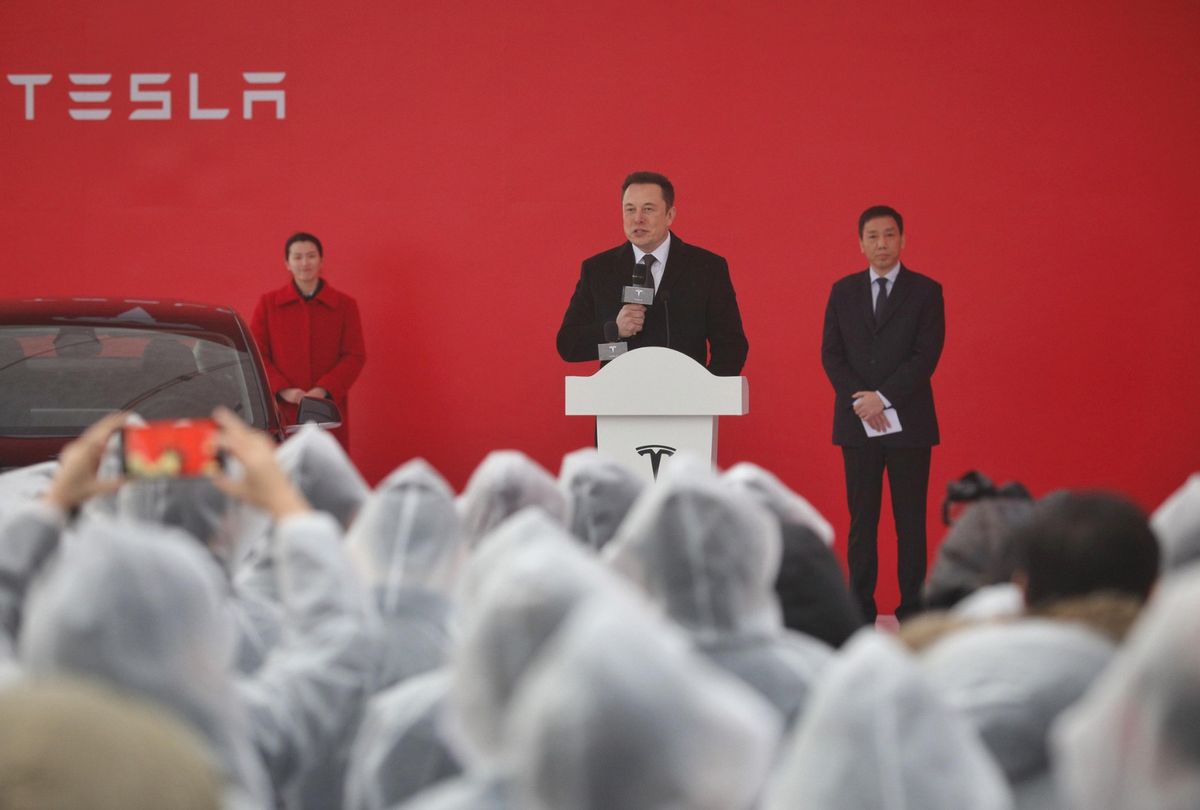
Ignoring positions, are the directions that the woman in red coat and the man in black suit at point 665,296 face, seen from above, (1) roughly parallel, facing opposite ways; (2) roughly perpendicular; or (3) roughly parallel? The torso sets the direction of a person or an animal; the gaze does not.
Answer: roughly parallel

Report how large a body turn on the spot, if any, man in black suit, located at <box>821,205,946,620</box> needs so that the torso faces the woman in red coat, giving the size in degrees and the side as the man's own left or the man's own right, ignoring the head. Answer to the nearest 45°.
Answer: approximately 90° to the man's own right

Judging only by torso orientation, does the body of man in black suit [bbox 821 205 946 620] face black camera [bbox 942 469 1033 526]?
yes

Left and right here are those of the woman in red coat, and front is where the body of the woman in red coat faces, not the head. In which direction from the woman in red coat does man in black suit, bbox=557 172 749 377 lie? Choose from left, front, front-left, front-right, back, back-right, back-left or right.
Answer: front-left

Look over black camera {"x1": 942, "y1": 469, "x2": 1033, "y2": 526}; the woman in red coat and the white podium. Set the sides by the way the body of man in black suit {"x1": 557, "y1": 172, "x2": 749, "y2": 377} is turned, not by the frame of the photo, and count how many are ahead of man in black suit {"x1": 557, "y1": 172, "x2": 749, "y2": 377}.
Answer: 2

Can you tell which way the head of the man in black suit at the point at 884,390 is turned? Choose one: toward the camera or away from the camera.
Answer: toward the camera

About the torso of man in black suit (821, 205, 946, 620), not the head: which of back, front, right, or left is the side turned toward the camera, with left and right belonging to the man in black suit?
front

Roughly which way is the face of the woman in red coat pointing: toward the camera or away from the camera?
toward the camera

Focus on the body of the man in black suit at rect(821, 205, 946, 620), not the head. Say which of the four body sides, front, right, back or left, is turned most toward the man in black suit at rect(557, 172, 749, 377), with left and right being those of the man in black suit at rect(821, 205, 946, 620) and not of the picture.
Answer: right

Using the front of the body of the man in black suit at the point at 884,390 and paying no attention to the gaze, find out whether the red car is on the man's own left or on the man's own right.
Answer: on the man's own right

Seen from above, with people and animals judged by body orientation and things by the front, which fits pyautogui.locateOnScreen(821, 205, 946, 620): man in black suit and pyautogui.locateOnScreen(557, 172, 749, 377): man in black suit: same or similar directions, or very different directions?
same or similar directions

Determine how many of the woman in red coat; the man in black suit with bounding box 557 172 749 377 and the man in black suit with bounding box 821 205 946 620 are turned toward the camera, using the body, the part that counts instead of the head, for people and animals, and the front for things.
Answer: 3

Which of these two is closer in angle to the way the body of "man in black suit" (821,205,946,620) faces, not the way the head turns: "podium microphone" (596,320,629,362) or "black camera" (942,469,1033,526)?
the black camera

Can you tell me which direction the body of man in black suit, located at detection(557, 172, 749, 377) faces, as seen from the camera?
toward the camera

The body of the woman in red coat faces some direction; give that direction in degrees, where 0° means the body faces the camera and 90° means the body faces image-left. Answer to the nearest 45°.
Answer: approximately 0°
